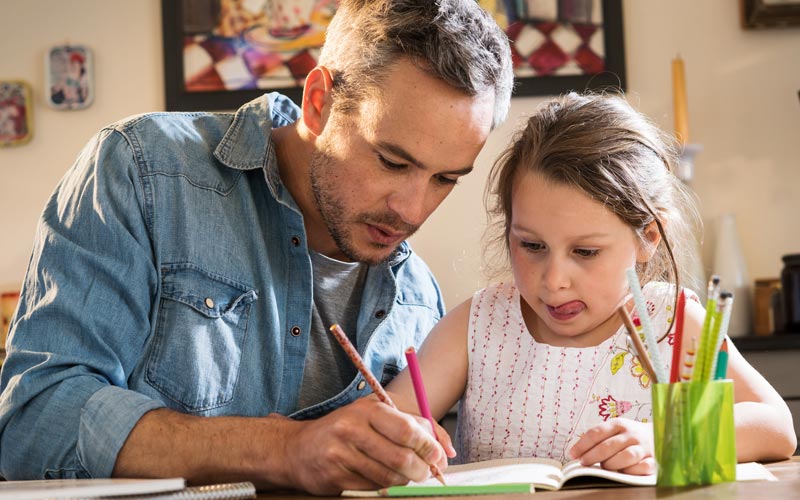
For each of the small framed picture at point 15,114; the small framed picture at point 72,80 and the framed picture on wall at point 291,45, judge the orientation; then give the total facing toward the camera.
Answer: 3

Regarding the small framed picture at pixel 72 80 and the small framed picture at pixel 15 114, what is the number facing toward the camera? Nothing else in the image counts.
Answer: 2

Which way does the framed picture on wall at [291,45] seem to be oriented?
toward the camera

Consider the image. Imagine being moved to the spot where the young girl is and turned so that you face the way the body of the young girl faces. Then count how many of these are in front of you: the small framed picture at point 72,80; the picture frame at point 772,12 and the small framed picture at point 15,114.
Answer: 0

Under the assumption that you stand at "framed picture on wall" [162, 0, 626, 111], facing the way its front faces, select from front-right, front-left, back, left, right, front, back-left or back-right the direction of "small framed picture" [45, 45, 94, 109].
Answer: right

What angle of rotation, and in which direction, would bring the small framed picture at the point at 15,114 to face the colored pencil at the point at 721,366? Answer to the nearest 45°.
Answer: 0° — it already faces it

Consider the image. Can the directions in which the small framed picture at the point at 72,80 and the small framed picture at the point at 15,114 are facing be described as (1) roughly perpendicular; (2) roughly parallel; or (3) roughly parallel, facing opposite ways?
roughly parallel

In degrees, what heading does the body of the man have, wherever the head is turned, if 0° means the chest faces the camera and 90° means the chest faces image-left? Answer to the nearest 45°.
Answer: approximately 315°

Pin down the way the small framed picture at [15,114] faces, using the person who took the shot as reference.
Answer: facing the viewer

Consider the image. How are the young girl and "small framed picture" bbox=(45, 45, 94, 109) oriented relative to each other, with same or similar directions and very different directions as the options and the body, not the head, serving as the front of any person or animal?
same or similar directions

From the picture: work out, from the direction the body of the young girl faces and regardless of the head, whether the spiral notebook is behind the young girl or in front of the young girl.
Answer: in front

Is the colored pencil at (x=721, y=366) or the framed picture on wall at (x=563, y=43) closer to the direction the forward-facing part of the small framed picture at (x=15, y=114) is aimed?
the colored pencil

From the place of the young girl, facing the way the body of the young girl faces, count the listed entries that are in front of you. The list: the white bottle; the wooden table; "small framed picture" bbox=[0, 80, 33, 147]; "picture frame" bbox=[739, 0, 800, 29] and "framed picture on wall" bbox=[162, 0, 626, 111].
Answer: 1

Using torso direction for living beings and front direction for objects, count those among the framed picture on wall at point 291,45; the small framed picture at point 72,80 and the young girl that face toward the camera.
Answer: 3

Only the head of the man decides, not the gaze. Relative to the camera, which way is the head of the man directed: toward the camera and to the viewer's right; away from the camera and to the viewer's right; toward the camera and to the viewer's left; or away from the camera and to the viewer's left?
toward the camera and to the viewer's right

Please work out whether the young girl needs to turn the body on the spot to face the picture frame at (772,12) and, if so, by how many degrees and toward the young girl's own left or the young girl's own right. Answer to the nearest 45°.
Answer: approximately 180°

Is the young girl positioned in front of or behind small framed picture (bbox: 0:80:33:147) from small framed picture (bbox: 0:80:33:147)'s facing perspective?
in front

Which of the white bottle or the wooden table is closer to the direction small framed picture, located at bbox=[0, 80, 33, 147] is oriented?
the wooden table

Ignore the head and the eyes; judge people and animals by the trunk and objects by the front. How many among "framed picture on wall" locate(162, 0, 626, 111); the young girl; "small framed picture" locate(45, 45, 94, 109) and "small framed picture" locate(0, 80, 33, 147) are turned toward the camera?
4
